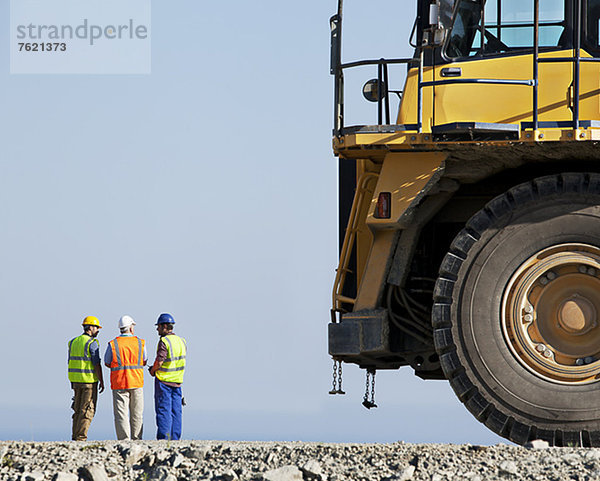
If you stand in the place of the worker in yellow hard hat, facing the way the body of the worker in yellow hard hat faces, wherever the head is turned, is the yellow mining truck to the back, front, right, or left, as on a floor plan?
right

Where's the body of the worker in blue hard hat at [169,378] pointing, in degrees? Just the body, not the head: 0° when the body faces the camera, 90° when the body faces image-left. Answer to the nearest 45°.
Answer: approximately 135°

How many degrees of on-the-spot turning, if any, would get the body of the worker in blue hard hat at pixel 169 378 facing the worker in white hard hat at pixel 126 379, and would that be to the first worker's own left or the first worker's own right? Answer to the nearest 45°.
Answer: approximately 45° to the first worker's own left

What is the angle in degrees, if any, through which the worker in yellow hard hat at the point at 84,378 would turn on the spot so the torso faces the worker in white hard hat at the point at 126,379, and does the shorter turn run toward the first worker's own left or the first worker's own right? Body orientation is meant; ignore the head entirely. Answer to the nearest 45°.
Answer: approximately 90° to the first worker's own right

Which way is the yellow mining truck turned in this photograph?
to the viewer's left

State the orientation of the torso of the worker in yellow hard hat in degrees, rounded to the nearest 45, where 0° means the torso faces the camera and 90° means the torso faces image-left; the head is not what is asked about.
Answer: approximately 225°

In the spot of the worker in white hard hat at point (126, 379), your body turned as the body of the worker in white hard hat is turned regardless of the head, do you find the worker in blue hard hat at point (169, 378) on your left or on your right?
on your right

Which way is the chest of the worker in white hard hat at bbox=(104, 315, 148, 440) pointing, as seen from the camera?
away from the camera

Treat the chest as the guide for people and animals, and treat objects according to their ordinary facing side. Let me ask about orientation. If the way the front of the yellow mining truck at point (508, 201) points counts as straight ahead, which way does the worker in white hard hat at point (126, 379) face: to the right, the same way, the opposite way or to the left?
to the right

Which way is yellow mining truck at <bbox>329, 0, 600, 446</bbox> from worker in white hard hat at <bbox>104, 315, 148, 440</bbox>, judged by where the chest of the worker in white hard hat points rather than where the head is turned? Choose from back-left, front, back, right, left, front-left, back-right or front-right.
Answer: back-right

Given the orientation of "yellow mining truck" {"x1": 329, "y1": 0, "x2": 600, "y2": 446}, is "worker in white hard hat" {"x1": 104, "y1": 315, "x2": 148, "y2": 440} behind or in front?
in front

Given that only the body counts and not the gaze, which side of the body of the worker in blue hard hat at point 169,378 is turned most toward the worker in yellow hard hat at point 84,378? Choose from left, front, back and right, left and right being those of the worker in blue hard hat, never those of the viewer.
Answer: front

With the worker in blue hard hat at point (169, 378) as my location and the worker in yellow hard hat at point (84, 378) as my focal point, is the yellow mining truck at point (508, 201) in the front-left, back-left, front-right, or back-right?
back-left

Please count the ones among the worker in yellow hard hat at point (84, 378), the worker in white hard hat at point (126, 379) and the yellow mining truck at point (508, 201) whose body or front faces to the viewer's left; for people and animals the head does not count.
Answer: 1

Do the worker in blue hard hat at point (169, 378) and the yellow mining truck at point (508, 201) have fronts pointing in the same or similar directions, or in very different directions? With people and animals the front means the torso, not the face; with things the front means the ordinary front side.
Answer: same or similar directions
